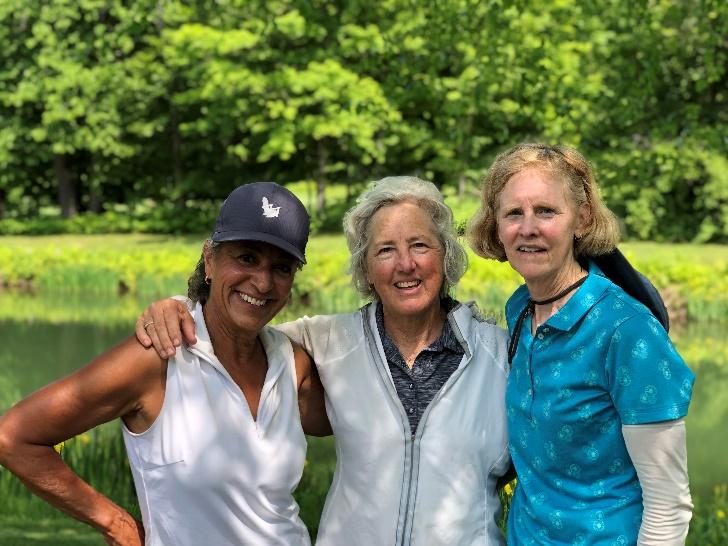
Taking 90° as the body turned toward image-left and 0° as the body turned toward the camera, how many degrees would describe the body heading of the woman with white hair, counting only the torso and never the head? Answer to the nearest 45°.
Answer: approximately 0°

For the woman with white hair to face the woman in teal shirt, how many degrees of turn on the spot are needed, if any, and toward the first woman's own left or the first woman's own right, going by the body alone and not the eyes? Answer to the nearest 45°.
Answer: approximately 45° to the first woman's own left

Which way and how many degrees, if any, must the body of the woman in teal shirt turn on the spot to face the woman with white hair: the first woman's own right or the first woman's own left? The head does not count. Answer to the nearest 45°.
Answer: approximately 90° to the first woman's own right

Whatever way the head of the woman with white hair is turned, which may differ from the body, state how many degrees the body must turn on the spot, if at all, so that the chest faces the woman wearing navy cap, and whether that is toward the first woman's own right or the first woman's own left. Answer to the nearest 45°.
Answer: approximately 45° to the first woman's own right
